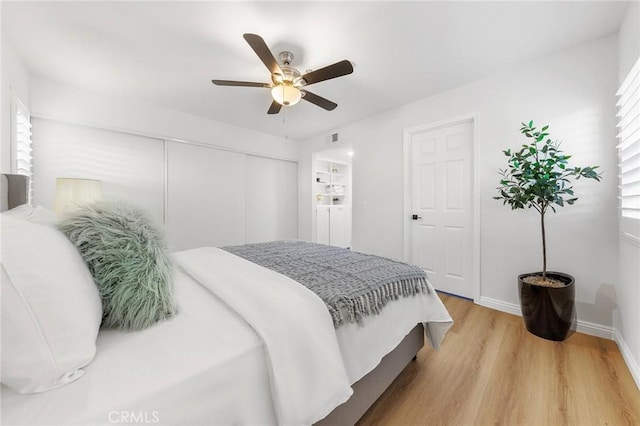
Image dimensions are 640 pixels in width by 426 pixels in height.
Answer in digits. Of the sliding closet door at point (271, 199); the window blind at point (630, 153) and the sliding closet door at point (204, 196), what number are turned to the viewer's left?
1

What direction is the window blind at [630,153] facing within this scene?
to the viewer's left

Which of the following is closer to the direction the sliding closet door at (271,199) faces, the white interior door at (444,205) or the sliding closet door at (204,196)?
the white interior door

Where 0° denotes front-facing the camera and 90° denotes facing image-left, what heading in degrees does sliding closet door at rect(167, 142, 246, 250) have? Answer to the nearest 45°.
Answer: approximately 315°

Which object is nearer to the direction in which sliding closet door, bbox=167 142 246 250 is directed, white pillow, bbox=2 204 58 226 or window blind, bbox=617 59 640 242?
the window blind

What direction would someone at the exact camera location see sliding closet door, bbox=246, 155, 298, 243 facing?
facing the viewer and to the right of the viewer

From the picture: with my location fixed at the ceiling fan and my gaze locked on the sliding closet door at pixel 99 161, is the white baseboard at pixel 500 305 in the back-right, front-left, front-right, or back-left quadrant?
back-right

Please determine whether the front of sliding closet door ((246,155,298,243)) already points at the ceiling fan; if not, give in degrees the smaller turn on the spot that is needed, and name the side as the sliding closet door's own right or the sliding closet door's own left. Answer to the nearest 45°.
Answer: approximately 45° to the sliding closet door's own right

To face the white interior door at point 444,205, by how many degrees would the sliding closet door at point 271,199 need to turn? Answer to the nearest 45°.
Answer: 0° — it already faces it

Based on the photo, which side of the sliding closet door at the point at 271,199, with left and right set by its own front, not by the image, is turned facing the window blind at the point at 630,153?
front

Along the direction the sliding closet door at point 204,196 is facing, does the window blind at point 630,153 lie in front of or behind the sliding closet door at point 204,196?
in front

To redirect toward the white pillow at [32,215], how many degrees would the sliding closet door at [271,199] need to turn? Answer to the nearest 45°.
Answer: approximately 45° to its right

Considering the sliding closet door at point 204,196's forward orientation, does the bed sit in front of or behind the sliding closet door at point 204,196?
in front

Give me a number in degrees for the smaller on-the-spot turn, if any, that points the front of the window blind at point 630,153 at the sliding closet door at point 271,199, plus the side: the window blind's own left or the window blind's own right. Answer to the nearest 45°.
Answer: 0° — it already faces it

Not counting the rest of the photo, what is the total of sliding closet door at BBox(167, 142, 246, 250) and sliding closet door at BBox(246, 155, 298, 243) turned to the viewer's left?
0

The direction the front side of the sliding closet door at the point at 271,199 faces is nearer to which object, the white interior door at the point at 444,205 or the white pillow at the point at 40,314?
the white interior door
